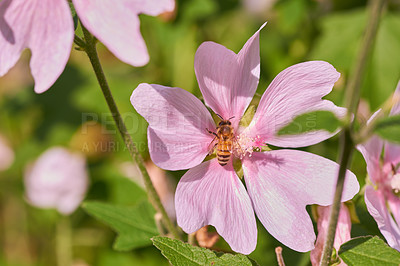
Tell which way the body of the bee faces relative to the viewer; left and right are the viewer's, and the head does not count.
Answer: facing away from the viewer

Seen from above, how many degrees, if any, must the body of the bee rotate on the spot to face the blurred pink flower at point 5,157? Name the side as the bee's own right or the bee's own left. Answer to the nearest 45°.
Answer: approximately 45° to the bee's own left

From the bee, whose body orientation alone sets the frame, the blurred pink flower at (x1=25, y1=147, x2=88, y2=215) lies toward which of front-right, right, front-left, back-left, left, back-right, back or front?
front-left
